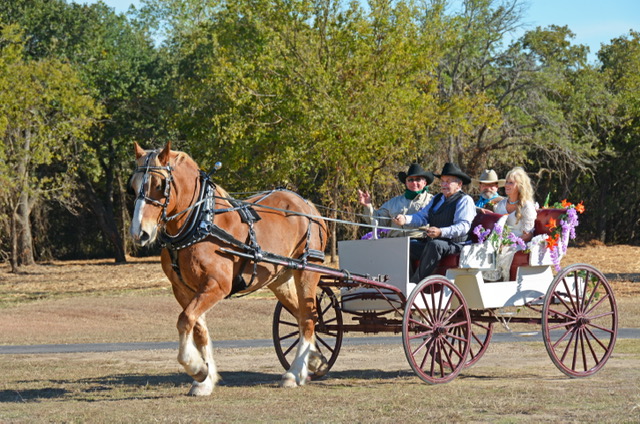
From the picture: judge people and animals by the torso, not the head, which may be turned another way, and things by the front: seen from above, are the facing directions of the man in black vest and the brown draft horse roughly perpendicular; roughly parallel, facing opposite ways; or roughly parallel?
roughly parallel

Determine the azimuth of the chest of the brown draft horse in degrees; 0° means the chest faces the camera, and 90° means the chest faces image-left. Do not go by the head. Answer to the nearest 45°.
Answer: approximately 45°

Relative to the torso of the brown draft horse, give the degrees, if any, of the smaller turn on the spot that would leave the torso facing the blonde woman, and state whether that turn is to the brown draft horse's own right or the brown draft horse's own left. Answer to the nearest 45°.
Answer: approximately 135° to the brown draft horse's own left

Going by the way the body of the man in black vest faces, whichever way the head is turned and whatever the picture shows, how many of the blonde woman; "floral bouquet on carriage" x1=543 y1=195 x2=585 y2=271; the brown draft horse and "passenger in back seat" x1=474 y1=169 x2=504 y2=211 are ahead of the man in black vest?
1

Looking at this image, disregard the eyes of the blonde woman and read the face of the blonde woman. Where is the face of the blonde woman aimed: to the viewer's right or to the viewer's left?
to the viewer's left

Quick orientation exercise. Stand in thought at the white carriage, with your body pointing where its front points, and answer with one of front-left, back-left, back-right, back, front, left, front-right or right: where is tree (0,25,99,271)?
right

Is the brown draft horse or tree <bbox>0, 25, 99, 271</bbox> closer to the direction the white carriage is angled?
the brown draft horse

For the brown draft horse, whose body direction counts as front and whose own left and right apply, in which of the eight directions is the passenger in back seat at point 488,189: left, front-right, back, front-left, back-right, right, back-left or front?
back

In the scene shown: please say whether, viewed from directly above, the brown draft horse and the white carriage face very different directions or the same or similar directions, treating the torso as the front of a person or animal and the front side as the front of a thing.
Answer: same or similar directions

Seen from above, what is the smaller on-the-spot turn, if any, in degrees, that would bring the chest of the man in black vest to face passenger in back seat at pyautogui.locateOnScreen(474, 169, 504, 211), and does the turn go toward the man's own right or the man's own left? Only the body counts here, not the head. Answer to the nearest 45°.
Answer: approximately 135° to the man's own right

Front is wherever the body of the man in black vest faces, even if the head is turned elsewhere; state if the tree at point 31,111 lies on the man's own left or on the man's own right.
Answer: on the man's own right

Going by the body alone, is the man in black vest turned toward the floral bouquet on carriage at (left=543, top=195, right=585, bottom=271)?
no

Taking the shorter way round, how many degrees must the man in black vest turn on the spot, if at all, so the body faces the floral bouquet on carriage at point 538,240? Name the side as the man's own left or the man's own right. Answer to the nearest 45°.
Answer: approximately 135° to the man's own left

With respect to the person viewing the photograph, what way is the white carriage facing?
facing the viewer and to the left of the viewer

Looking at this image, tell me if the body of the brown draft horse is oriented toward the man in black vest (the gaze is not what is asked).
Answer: no

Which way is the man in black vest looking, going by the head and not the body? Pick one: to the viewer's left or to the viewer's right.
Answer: to the viewer's left

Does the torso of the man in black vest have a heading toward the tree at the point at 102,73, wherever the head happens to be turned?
no

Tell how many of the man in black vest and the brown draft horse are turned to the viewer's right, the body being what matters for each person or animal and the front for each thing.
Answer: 0
